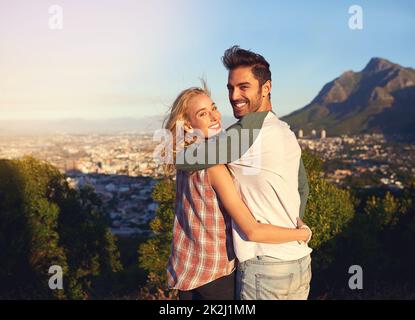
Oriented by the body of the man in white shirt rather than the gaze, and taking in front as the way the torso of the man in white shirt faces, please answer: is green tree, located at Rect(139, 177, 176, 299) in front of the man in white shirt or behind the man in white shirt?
in front

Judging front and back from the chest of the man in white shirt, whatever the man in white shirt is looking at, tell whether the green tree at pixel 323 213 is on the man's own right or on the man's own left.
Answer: on the man's own right

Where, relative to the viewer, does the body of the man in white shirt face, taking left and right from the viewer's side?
facing away from the viewer and to the left of the viewer

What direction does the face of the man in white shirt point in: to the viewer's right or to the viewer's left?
to the viewer's left

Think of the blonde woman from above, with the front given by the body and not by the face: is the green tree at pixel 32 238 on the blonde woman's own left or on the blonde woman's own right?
on the blonde woman's own left

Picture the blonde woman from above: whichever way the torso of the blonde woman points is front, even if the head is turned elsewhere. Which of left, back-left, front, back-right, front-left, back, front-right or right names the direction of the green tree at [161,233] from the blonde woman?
front-left

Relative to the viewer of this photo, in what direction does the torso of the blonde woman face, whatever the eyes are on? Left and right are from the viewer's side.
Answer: facing away from the viewer and to the right of the viewer
